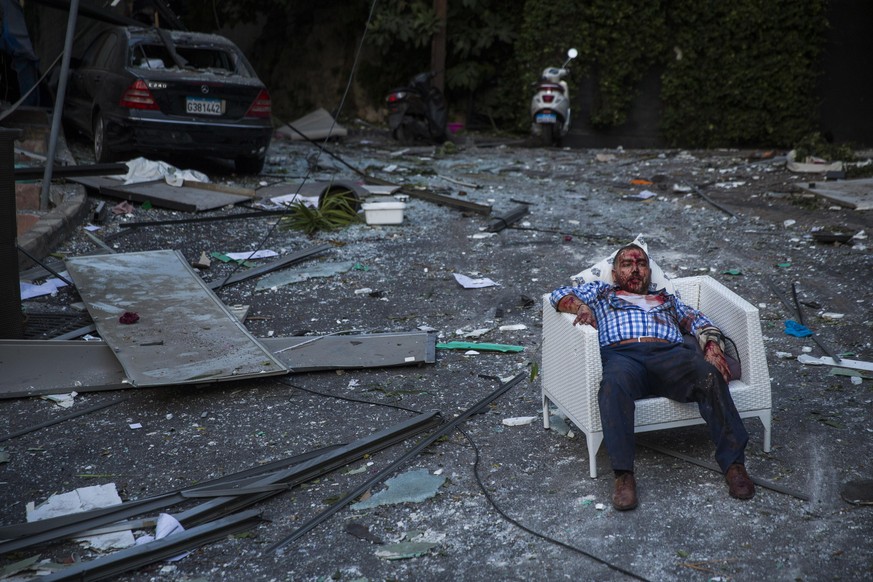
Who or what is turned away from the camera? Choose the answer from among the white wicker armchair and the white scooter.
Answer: the white scooter

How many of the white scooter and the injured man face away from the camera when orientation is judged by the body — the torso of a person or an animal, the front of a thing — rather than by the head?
1

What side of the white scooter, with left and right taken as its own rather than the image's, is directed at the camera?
back

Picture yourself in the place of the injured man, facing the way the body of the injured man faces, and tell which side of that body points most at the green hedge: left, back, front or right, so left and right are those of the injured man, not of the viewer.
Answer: back

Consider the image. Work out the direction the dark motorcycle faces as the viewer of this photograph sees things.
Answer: facing away from the viewer and to the right of the viewer

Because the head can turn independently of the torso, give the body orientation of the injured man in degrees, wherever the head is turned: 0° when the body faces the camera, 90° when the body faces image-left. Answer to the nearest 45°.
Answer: approximately 0°

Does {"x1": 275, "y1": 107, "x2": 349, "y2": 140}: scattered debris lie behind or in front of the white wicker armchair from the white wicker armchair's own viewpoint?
behind

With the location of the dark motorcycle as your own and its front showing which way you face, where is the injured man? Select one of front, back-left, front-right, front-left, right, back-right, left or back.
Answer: back-right

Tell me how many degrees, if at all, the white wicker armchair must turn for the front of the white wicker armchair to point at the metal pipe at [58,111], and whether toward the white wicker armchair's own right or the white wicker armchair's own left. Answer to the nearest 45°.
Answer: approximately 180°

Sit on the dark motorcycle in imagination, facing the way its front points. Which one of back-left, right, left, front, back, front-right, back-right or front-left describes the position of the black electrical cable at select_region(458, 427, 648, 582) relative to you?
back-right
